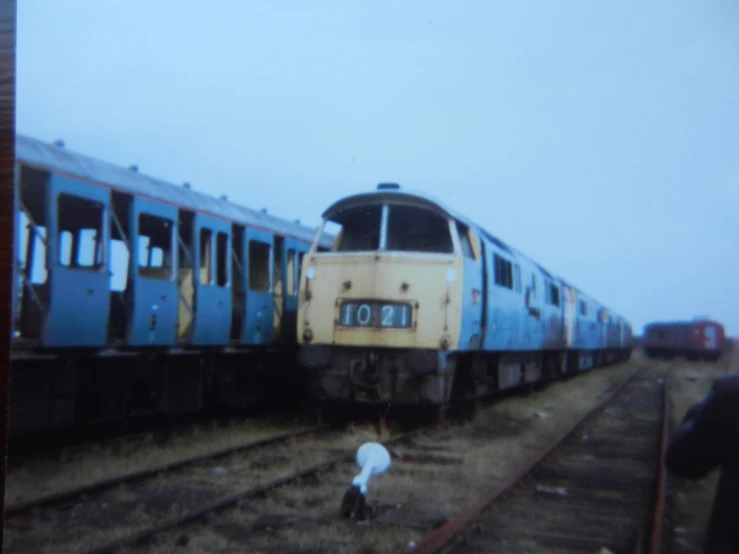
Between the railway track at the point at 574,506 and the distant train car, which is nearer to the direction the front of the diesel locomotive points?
the railway track

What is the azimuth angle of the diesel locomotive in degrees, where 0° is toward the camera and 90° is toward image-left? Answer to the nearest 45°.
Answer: approximately 45°

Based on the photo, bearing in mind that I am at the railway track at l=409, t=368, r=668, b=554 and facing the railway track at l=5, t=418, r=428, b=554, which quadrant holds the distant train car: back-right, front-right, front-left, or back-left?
back-right

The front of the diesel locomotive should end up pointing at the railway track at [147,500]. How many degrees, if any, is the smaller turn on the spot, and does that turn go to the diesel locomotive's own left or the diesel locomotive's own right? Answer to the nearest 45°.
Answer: approximately 45° to the diesel locomotive's own left

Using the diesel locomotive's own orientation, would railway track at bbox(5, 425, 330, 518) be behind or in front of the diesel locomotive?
in front
